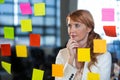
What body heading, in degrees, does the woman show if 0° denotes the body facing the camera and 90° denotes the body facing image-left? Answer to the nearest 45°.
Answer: approximately 45°

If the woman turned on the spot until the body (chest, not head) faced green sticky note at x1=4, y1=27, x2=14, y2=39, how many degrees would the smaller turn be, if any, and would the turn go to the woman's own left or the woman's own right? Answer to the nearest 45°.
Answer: approximately 45° to the woman's own right

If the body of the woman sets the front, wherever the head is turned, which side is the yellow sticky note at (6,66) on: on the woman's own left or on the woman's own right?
on the woman's own right
